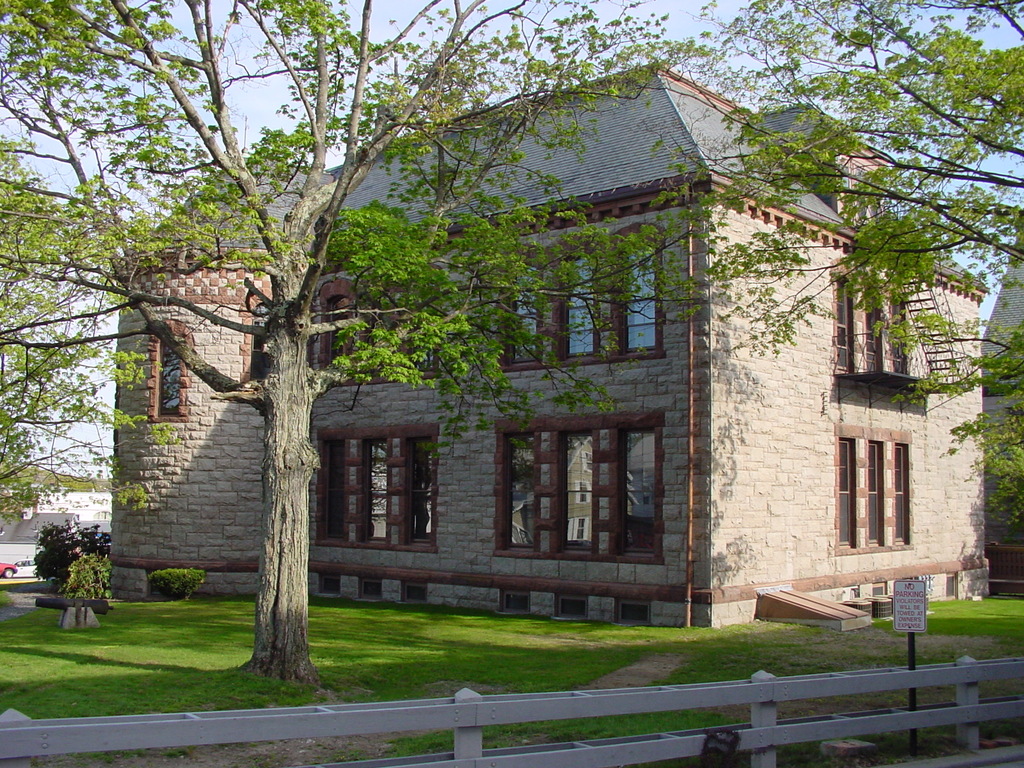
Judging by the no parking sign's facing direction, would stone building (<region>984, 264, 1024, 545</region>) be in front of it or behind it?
behind

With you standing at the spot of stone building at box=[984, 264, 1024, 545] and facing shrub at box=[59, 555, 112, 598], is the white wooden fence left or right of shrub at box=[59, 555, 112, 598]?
left

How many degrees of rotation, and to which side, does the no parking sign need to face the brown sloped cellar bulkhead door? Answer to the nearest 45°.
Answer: approximately 180°

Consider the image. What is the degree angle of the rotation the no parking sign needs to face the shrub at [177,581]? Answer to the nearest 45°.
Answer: approximately 135° to its right

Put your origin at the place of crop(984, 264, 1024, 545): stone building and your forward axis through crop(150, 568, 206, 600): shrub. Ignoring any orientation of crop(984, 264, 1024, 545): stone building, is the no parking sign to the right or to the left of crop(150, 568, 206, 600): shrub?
left

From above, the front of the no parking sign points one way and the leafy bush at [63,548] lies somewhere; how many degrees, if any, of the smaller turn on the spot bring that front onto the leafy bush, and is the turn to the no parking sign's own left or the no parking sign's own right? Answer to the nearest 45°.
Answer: approximately 135° to the no parking sign's own right
